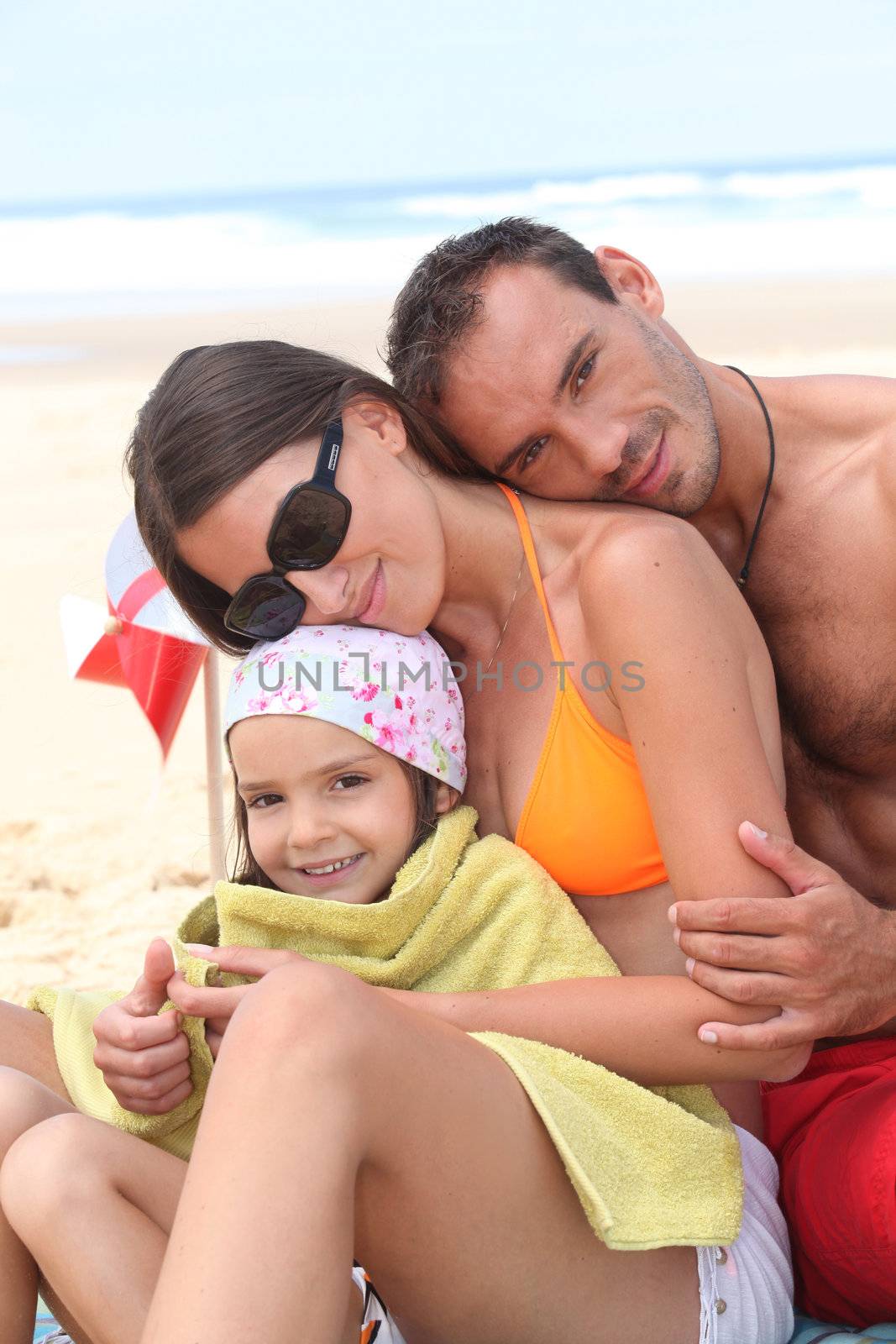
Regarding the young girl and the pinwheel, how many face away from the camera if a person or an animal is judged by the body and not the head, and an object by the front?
0

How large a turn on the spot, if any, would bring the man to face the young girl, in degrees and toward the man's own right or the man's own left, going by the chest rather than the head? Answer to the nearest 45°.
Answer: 0° — they already face them

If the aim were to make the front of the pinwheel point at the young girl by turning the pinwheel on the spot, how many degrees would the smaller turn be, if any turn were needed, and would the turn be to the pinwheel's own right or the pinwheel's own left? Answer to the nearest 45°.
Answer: approximately 45° to the pinwheel's own left

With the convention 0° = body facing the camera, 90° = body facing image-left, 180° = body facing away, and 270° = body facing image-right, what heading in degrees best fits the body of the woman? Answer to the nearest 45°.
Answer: approximately 45°

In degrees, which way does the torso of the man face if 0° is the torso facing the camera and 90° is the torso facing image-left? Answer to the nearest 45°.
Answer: approximately 45°

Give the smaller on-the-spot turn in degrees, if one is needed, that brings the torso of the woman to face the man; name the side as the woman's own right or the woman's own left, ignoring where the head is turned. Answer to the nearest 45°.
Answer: approximately 180°

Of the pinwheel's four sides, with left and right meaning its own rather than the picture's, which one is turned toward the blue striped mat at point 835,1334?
left

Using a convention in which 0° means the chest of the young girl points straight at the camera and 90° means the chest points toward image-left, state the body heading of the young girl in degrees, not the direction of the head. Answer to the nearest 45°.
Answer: approximately 45°

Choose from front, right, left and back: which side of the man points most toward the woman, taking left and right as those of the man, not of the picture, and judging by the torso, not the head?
front

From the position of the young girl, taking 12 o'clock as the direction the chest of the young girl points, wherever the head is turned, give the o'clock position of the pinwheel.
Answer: The pinwheel is roughly at 4 o'clock from the young girl.

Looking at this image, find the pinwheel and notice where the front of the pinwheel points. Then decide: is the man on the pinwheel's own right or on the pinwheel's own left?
on the pinwheel's own left

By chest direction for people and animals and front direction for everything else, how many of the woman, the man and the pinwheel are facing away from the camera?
0

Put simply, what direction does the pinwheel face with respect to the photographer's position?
facing the viewer and to the left of the viewer
